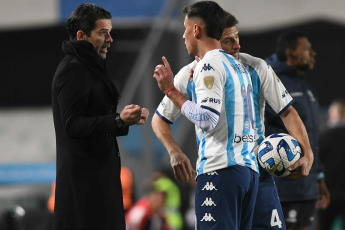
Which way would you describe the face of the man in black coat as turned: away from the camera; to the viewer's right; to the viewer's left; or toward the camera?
to the viewer's right

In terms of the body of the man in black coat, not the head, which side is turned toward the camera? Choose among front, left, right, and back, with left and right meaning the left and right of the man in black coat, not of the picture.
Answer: right

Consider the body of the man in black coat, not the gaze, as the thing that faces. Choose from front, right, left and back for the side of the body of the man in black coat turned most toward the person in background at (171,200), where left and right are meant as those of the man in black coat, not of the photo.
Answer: left
